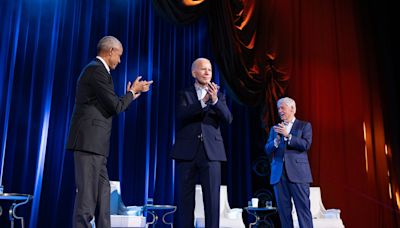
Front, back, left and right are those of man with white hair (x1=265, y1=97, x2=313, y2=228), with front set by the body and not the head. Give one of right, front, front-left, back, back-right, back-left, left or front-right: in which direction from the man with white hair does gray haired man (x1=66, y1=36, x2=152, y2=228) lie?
front

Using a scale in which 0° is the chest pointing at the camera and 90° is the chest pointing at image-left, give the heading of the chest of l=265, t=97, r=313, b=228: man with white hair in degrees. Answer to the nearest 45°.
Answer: approximately 45°

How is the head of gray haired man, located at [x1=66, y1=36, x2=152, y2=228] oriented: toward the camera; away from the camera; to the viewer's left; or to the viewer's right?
to the viewer's right

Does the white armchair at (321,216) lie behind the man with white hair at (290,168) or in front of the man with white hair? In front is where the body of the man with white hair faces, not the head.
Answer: behind

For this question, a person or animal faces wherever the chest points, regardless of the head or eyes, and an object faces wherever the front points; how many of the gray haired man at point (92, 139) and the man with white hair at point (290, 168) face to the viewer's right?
1

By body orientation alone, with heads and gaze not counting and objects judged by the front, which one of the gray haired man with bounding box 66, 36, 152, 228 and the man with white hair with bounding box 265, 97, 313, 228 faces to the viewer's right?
the gray haired man

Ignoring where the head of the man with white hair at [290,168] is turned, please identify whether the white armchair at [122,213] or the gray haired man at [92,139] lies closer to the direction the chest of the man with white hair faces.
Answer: the gray haired man

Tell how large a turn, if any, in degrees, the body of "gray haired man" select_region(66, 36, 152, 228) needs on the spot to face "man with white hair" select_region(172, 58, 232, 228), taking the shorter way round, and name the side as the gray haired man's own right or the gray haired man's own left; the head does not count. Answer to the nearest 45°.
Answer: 0° — they already face them

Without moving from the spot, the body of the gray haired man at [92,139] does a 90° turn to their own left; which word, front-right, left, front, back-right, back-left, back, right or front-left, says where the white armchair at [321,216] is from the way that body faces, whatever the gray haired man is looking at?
front-right

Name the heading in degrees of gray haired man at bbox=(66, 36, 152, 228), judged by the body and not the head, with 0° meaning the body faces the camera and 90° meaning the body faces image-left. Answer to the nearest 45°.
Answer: approximately 270°

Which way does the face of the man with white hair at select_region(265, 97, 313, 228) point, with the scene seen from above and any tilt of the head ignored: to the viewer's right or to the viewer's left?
to the viewer's left

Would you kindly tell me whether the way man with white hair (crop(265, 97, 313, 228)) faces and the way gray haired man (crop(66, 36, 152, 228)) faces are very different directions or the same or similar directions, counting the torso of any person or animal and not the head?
very different directions
